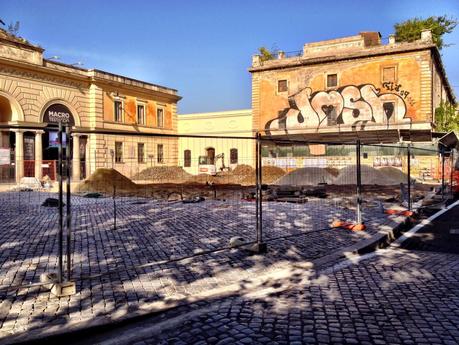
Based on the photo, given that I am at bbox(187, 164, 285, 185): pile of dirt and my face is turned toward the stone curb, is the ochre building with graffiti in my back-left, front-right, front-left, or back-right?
back-left

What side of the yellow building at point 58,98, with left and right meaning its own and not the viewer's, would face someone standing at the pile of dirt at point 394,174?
front

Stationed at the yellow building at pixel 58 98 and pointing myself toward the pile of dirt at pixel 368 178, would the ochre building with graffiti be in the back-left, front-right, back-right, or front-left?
front-left

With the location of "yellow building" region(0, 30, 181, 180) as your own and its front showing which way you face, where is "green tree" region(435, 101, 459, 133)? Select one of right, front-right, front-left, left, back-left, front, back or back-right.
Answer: front-left

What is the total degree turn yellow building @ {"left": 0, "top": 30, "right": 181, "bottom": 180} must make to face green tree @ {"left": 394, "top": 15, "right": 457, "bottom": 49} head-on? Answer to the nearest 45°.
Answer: approximately 45° to its left

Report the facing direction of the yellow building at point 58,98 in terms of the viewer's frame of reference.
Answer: facing the viewer and to the right of the viewer

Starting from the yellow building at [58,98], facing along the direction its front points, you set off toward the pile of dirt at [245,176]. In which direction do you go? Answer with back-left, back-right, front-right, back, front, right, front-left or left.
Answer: front

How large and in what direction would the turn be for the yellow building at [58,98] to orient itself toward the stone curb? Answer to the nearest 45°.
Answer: approximately 45° to its right

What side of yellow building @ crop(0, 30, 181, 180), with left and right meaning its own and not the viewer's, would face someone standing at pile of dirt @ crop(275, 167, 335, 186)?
front

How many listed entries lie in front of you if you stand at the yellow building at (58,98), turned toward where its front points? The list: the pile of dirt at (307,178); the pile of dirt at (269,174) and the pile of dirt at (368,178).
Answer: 3

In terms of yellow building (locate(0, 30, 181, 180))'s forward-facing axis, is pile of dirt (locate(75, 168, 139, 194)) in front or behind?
in front

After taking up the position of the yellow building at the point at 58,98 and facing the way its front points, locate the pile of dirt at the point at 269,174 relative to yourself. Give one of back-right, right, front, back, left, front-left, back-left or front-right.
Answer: front

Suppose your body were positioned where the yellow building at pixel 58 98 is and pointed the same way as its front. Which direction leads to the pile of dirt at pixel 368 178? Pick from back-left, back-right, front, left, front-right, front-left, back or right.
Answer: front

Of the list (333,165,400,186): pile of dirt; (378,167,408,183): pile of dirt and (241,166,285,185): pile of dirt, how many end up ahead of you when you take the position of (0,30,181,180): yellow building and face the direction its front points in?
3
